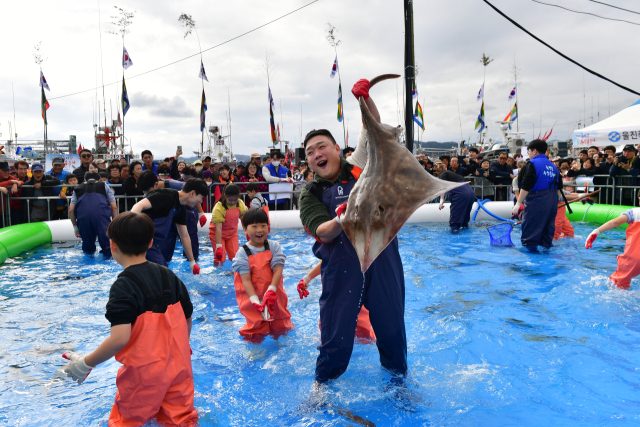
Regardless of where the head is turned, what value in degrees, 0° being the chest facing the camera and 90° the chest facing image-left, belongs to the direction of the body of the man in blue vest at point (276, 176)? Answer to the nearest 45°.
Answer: approximately 0°

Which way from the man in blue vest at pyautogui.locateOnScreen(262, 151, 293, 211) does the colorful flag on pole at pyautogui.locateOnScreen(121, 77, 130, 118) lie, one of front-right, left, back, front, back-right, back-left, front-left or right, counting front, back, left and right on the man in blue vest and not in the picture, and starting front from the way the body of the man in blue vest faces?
back-right

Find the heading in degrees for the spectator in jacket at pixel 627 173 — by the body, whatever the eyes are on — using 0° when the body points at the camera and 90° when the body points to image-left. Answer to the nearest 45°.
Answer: approximately 45°

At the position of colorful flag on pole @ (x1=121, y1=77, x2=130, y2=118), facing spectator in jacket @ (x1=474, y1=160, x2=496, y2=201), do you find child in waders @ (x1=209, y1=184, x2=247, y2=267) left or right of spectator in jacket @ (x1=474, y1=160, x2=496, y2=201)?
right

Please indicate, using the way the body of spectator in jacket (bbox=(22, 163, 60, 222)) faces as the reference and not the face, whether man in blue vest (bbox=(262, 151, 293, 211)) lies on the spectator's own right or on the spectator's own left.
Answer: on the spectator's own left

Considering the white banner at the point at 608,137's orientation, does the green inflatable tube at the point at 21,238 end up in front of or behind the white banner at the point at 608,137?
in front

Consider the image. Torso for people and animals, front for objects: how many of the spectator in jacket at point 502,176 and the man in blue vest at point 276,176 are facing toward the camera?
2
